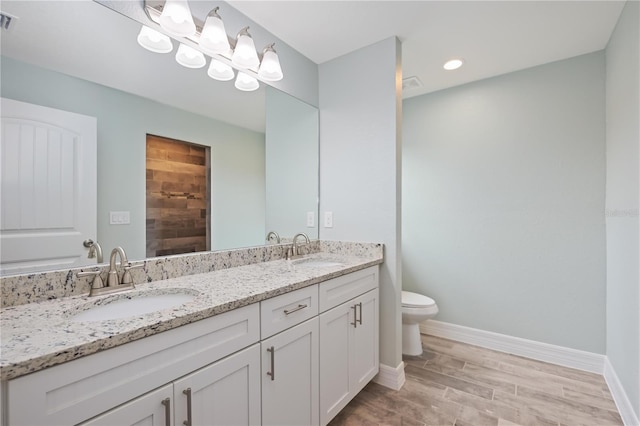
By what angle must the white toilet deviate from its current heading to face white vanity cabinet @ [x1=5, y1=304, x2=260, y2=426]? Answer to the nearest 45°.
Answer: approximately 90° to its right

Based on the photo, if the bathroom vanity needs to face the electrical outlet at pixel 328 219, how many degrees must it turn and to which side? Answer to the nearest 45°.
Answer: approximately 90° to its left

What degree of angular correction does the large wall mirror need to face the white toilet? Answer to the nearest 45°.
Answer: approximately 45° to its left

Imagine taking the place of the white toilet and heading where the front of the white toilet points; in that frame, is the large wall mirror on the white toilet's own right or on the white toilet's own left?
on the white toilet's own right

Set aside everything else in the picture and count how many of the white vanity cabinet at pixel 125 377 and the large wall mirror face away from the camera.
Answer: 0

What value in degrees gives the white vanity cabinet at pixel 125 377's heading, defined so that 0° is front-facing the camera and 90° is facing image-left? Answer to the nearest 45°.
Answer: approximately 315°

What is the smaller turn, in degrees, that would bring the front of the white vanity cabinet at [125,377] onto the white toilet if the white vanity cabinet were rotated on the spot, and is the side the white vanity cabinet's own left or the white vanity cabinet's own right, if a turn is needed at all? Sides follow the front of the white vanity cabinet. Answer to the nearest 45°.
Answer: approximately 45° to the white vanity cabinet's own left
